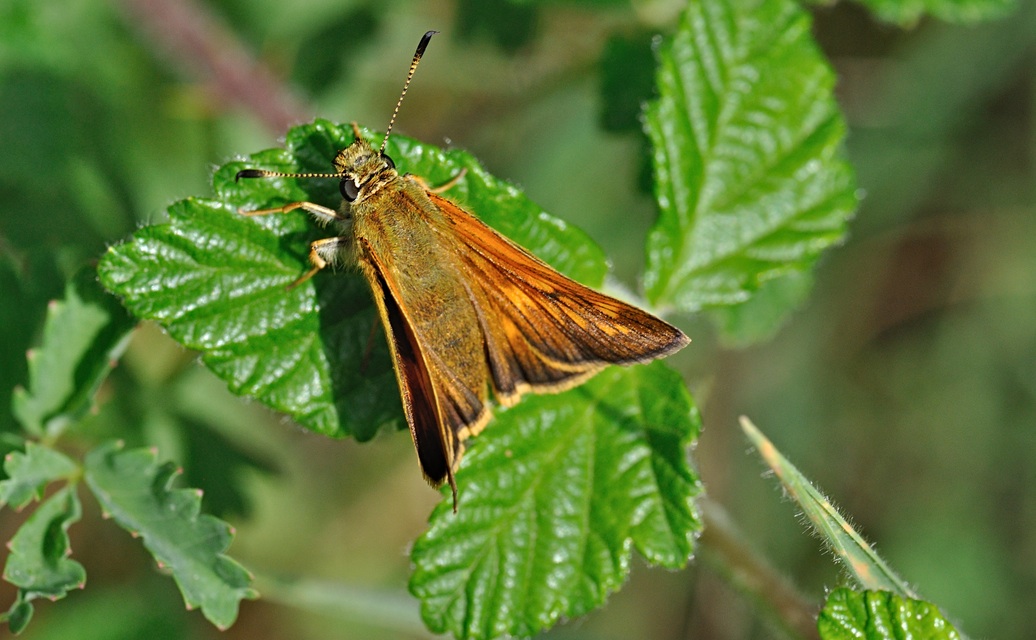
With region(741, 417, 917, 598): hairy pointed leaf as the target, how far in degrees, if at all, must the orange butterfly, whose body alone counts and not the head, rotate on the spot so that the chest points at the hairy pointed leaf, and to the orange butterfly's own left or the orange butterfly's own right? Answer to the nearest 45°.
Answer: approximately 135° to the orange butterfly's own right

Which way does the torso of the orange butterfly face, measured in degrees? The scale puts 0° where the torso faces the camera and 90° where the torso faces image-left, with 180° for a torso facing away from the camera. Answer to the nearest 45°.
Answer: approximately 135°
